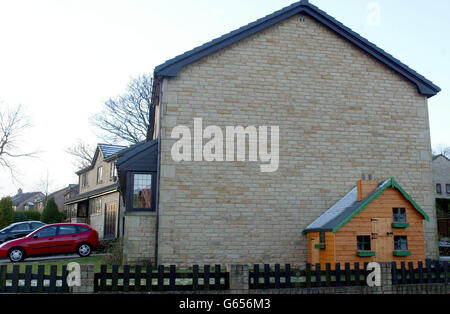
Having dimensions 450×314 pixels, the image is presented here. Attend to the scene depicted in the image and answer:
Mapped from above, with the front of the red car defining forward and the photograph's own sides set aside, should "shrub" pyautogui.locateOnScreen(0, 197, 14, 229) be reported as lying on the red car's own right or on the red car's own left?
on the red car's own right

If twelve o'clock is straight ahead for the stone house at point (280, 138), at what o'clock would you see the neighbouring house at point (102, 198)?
The neighbouring house is roughly at 2 o'clock from the stone house.

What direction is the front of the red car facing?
to the viewer's left

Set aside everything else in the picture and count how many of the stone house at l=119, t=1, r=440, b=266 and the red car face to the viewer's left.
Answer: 2

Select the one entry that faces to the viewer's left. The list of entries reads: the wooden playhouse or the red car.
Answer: the red car

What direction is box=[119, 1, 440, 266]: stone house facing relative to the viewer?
to the viewer's left

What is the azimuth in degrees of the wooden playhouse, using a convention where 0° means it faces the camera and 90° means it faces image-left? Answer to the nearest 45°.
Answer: approximately 0°

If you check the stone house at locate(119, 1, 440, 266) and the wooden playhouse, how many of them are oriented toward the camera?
1

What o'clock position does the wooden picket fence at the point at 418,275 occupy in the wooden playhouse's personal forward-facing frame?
The wooden picket fence is roughly at 11 o'clock from the wooden playhouse.

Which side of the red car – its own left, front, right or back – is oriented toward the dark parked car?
right

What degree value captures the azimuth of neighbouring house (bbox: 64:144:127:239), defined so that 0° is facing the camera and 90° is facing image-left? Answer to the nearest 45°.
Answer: approximately 45°

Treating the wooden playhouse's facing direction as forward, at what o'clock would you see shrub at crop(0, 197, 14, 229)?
The shrub is roughly at 4 o'clock from the wooden playhouse.

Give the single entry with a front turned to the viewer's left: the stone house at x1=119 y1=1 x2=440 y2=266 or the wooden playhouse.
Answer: the stone house
